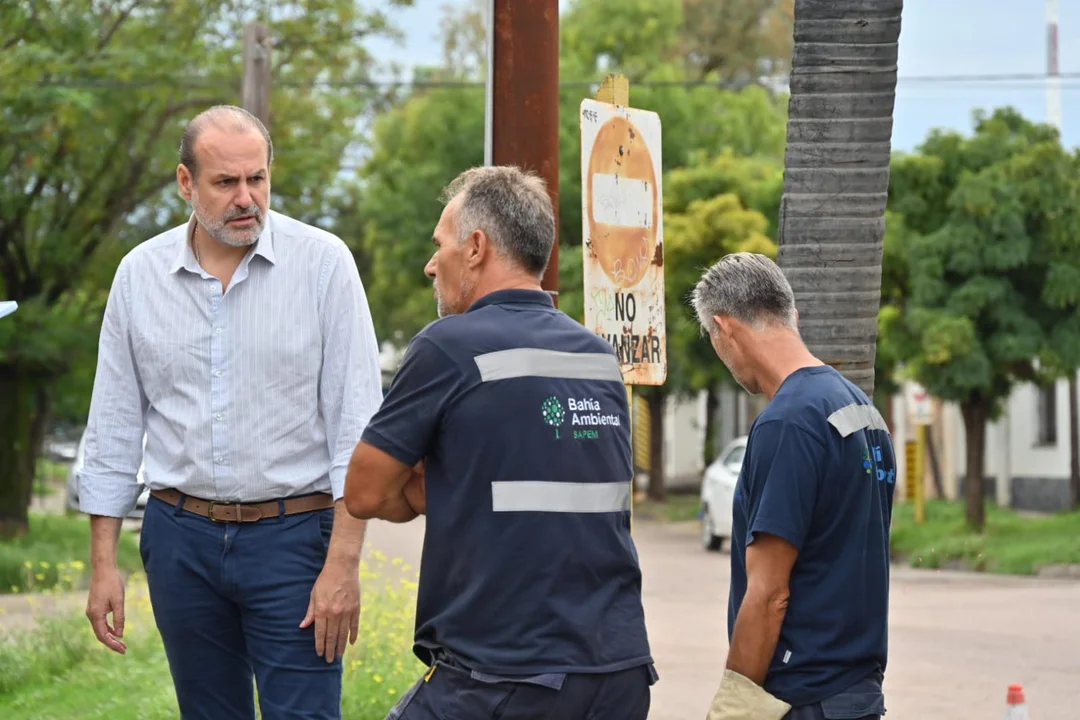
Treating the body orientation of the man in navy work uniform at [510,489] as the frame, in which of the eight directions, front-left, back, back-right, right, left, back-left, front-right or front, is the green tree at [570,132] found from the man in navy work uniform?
front-right

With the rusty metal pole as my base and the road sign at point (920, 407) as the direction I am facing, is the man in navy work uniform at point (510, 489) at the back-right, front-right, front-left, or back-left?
back-right

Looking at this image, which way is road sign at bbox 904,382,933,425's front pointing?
toward the camera

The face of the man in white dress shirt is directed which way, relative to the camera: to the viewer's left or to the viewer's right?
to the viewer's right

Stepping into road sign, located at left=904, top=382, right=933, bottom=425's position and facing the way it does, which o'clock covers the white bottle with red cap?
The white bottle with red cap is roughly at 12 o'clock from the road sign.

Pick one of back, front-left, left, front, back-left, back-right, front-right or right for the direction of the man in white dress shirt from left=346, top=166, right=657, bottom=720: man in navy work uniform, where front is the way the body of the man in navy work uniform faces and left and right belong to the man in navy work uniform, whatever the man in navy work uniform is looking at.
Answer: front

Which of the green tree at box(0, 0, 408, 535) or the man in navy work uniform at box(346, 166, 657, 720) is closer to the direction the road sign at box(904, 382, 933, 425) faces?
the man in navy work uniform

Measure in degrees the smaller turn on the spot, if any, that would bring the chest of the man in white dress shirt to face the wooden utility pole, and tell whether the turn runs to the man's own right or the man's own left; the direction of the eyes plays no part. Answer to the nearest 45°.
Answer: approximately 180°

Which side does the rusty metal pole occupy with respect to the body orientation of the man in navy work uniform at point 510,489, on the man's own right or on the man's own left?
on the man's own right

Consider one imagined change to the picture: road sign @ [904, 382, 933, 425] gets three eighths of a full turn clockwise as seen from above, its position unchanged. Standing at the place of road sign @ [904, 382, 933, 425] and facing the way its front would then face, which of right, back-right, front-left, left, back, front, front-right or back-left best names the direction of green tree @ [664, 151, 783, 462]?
front

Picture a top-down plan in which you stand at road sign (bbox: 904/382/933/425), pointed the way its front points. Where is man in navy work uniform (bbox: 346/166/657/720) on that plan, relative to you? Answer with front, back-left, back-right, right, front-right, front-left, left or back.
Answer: front

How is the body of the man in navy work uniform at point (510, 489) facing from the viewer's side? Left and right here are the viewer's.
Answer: facing away from the viewer and to the left of the viewer

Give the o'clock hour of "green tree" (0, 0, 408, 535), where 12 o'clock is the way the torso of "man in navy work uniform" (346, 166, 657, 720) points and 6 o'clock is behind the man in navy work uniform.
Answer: The green tree is roughly at 1 o'clock from the man in navy work uniform.

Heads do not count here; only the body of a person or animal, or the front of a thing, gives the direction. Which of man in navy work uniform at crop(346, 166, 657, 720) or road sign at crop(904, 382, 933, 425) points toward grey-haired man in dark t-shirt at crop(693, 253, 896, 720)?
the road sign

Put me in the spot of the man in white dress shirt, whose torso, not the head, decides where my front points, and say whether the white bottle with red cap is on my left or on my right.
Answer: on my left
